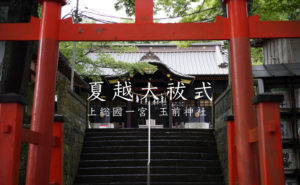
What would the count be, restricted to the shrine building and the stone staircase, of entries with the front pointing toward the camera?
2

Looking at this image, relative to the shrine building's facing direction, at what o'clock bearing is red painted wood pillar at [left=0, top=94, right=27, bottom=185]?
The red painted wood pillar is roughly at 12 o'clock from the shrine building.

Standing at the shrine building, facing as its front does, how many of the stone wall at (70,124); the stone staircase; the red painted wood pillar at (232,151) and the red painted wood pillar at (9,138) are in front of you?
4

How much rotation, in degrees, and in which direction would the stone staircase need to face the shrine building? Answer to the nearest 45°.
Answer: approximately 180°

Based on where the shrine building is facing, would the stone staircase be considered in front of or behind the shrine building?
in front

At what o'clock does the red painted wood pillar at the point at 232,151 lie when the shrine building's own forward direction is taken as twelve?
The red painted wood pillar is roughly at 12 o'clock from the shrine building.

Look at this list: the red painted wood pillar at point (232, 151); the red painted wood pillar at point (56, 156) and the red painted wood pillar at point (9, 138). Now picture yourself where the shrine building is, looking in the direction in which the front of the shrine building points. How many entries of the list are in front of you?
3

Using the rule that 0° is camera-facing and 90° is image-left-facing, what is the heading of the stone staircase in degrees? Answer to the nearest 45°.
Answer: approximately 0°

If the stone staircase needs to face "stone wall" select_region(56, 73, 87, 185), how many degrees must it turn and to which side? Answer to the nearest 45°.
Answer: approximately 45° to its right

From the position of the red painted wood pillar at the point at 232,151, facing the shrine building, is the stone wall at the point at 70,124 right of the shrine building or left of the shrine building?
left

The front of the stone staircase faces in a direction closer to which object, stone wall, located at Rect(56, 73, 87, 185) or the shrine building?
the stone wall
